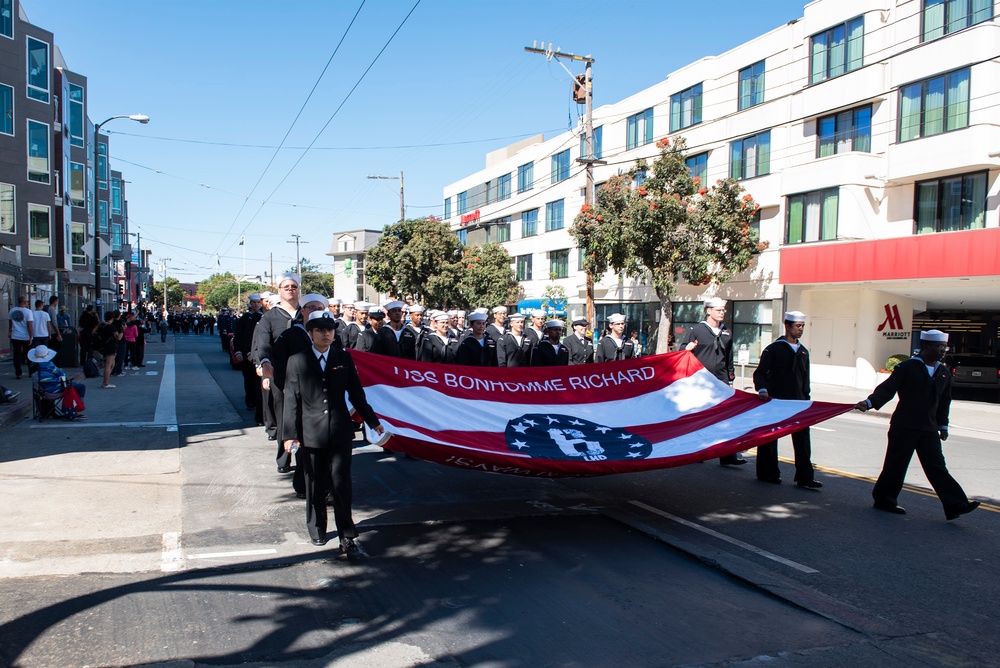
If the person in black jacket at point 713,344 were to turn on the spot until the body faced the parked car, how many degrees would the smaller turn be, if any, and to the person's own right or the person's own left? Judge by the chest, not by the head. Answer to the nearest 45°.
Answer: approximately 90° to the person's own left

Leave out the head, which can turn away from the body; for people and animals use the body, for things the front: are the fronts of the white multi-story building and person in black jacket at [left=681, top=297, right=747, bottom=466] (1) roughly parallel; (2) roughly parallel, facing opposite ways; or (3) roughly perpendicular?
roughly perpendicular

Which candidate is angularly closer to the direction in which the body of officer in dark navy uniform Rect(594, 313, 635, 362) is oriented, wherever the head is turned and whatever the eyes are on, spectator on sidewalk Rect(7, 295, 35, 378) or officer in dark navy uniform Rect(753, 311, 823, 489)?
the officer in dark navy uniform

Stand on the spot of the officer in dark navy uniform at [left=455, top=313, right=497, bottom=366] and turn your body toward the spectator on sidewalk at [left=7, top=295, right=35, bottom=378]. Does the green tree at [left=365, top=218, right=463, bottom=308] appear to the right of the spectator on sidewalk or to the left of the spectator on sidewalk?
right

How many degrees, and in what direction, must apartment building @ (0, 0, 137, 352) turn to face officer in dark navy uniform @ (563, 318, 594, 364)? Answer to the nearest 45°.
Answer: approximately 45° to its right

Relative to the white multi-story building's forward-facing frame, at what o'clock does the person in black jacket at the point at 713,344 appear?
The person in black jacket is roughly at 11 o'clock from the white multi-story building.
